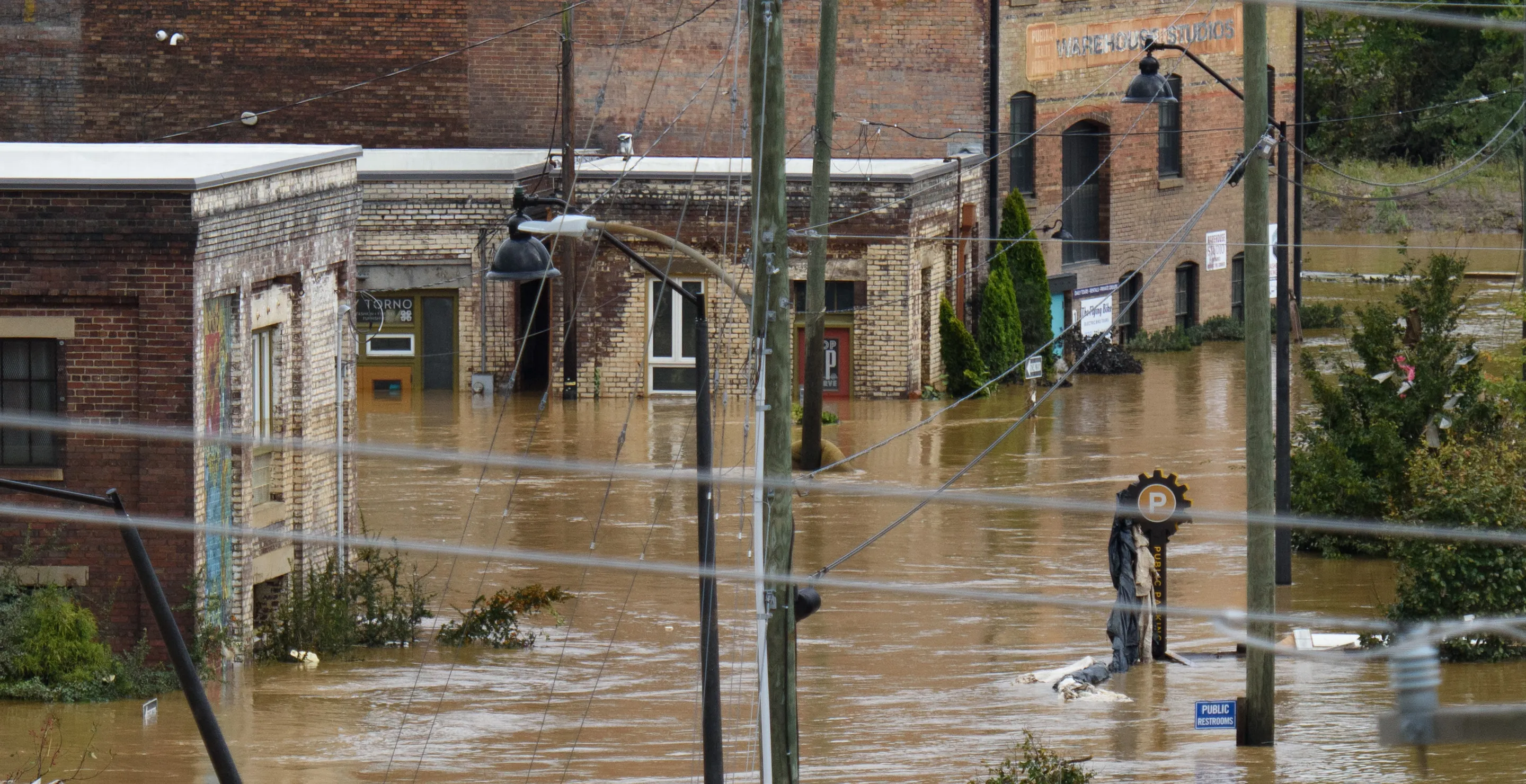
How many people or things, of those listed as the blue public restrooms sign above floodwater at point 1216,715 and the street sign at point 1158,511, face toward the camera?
2

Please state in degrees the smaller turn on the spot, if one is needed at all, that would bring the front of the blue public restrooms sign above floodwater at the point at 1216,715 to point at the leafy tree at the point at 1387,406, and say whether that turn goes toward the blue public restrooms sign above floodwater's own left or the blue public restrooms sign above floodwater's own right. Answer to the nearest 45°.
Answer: approximately 180°

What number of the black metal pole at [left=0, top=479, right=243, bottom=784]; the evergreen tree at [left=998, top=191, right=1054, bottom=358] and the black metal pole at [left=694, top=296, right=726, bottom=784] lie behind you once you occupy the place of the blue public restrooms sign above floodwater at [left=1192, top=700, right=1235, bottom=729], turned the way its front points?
1

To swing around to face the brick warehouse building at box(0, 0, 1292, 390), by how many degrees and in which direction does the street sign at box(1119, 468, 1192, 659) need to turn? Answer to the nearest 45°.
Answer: approximately 135° to its right

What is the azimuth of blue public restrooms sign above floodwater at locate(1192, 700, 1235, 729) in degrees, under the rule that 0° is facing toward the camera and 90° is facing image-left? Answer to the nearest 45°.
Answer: approximately 0°

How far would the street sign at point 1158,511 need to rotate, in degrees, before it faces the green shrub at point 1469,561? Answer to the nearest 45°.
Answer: approximately 90° to its left

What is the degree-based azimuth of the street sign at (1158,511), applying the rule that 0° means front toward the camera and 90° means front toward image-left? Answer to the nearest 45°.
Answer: approximately 0°

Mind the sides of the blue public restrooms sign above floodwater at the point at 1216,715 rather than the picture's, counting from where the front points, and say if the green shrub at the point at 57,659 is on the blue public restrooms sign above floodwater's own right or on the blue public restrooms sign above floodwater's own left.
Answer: on the blue public restrooms sign above floodwater's own right

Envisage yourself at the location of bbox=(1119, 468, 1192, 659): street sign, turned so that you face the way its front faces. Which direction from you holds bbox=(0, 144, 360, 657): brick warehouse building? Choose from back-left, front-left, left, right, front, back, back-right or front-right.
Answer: right

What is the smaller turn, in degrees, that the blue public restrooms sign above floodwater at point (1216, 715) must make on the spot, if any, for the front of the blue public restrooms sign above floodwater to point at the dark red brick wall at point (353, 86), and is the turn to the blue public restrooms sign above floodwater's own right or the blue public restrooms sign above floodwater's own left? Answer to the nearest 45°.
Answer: approximately 135° to the blue public restrooms sign above floodwater's own right

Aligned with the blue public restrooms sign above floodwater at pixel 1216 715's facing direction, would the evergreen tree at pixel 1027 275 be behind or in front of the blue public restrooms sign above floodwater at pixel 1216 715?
behind

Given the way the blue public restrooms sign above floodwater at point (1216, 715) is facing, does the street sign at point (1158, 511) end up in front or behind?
behind

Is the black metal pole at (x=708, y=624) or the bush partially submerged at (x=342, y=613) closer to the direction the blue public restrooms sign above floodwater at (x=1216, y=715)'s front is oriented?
the black metal pole
